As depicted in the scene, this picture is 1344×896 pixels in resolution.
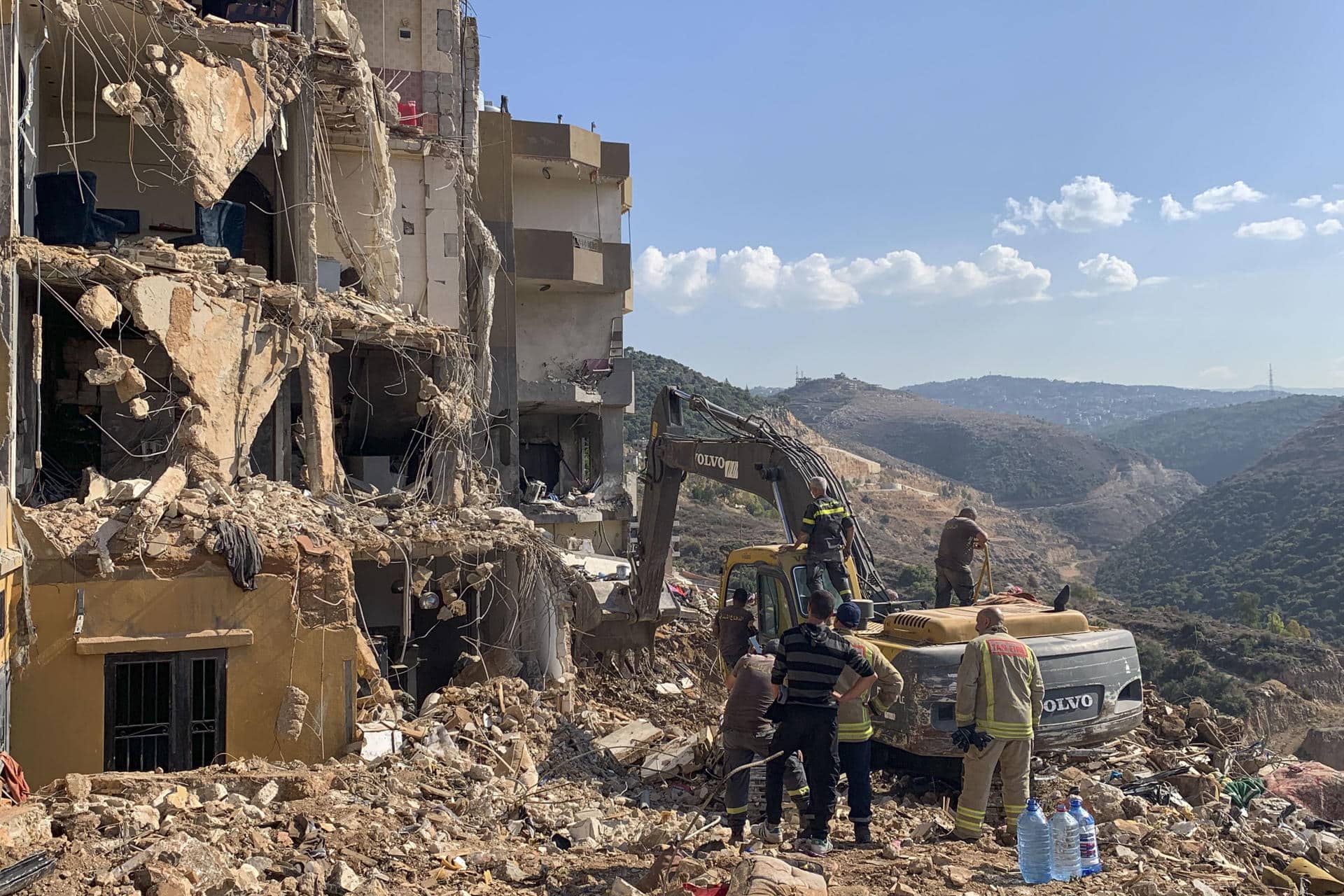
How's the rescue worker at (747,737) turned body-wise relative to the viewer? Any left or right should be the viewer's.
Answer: facing away from the viewer and to the right of the viewer

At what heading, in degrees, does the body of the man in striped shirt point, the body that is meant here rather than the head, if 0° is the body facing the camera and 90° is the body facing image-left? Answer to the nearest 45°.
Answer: approximately 180°

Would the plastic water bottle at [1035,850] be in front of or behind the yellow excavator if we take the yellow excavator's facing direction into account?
behind

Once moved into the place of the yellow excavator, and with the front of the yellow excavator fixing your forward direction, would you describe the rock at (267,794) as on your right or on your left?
on your left

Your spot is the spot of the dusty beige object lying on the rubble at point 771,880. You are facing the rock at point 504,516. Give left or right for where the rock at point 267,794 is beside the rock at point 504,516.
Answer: left

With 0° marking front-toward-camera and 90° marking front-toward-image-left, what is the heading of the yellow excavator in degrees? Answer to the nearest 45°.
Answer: approximately 135°

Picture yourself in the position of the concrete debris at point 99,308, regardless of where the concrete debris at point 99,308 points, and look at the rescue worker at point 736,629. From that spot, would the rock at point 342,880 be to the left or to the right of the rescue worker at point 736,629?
right

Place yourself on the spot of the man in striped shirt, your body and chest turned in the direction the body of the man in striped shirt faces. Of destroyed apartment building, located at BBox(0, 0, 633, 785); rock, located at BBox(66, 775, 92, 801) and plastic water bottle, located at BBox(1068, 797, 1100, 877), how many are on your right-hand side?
1

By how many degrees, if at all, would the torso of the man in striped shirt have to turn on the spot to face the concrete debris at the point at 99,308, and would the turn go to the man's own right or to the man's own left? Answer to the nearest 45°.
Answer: approximately 90° to the man's own left

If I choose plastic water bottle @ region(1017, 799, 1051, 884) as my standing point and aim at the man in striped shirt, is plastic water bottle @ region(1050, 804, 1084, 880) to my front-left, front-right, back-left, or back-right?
back-right

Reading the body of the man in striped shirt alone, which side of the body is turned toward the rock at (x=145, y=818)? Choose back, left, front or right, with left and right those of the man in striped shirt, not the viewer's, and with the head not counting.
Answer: left
